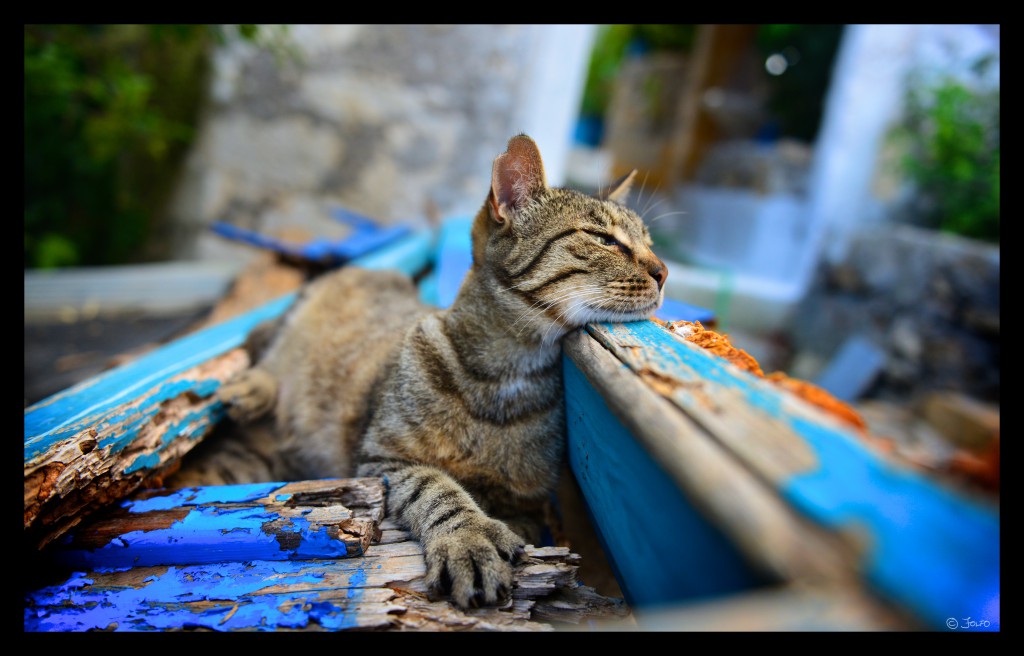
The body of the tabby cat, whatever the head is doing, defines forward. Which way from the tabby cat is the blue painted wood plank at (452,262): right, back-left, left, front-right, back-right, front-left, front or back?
back-left

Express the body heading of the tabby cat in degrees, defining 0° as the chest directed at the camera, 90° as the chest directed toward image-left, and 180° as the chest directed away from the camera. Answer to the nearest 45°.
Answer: approximately 315°

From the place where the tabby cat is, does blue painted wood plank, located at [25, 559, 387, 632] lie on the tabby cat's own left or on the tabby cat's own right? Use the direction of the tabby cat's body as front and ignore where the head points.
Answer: on the tabby cat's own right

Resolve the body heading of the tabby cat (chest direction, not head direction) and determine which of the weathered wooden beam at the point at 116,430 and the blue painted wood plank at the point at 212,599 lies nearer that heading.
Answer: the blue painted wood plank
